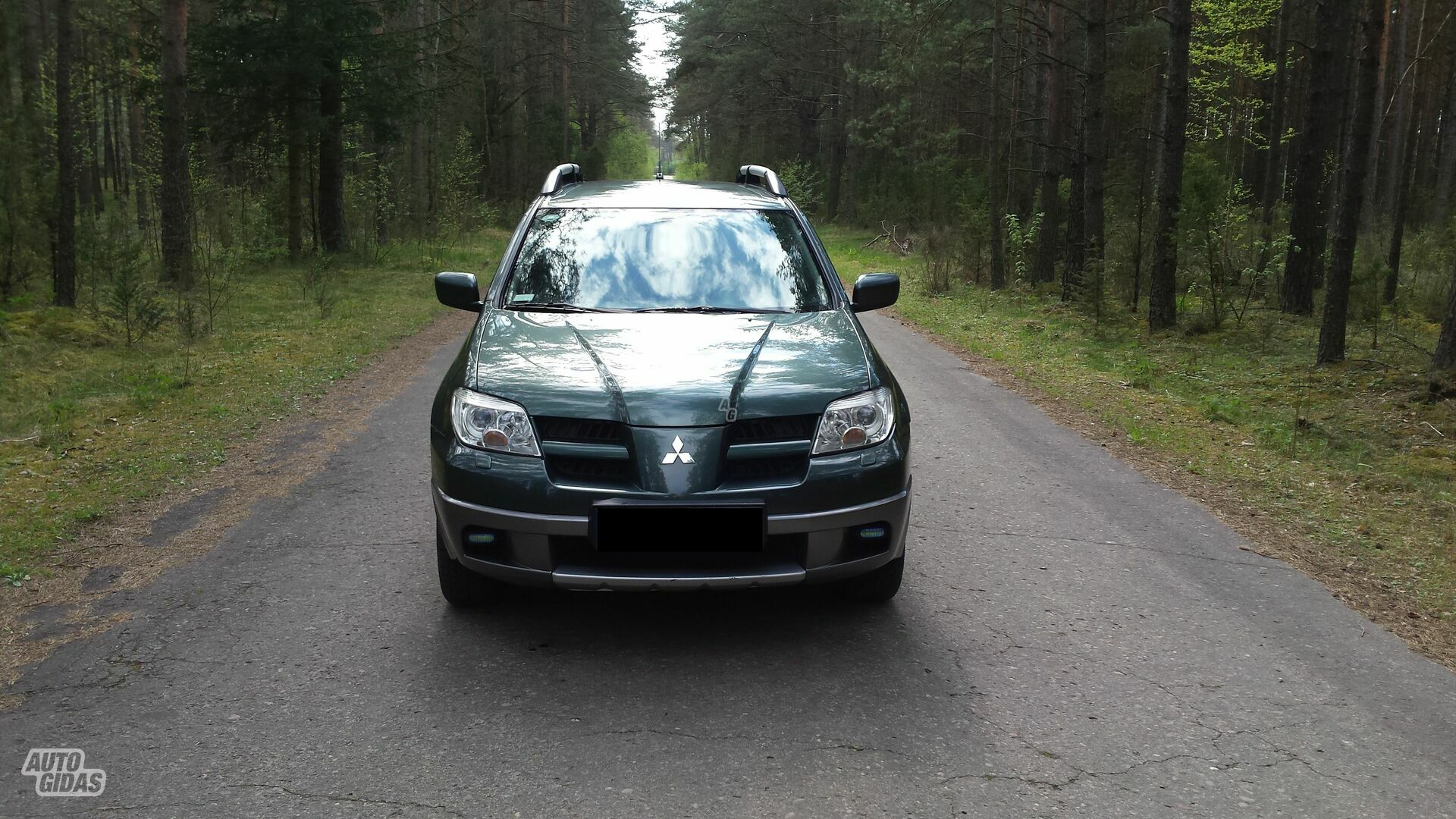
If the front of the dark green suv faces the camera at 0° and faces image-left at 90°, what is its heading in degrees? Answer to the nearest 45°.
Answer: approximately 0°
